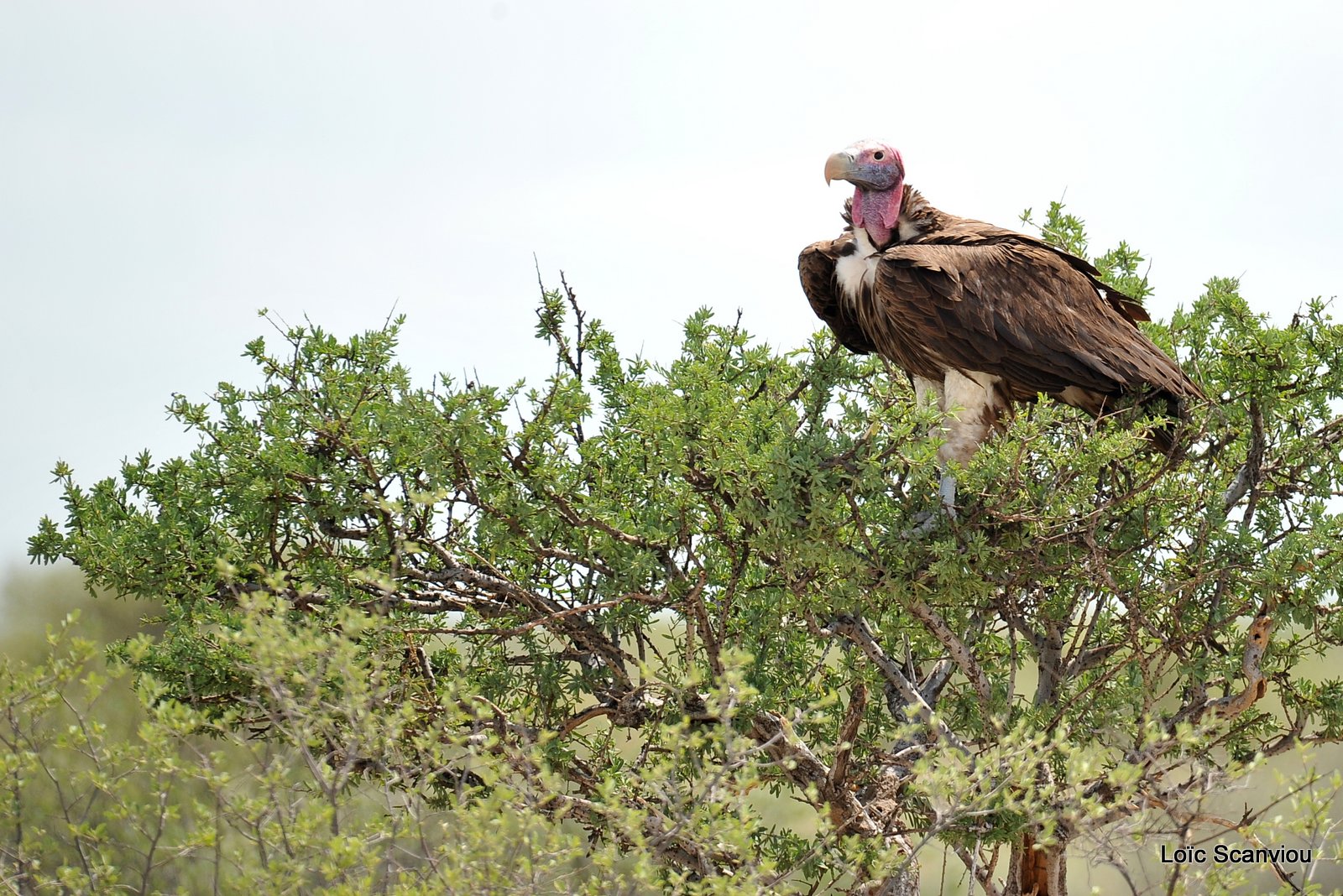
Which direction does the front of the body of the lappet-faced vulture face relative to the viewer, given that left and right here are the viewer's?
facing the viewer and to the left of the viewer
